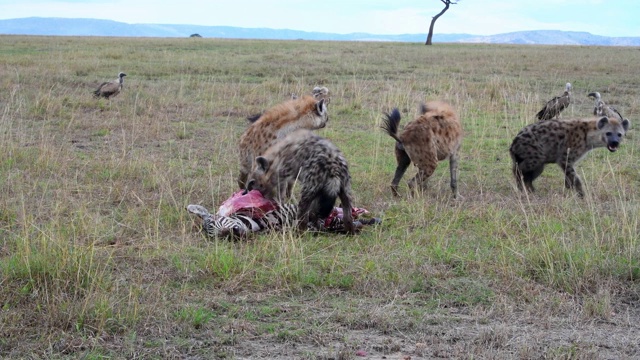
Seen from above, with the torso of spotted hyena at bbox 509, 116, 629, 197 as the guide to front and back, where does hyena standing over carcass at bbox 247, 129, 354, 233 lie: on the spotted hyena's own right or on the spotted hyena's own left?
on the spotted hyena's own right

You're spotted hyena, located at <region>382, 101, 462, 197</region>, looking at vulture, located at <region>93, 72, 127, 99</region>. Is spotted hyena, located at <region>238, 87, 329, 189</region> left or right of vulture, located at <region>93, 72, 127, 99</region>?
left

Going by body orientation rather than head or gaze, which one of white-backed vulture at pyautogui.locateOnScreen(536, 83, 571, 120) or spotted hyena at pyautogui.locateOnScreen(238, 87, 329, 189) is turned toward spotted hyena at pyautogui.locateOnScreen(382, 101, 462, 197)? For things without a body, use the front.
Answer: spotted hyena at pyautogui.locateOnScreen(238, 87, 329, 189)

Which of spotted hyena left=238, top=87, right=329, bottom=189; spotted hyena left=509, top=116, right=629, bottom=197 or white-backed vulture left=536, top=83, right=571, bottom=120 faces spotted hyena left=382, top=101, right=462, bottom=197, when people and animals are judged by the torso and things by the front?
spotted hyena left=238, top=87, right=329, bottom=189

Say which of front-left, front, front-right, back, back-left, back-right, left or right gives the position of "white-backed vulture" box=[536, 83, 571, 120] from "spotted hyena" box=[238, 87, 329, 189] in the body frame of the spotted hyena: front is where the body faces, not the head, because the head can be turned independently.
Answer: front-left

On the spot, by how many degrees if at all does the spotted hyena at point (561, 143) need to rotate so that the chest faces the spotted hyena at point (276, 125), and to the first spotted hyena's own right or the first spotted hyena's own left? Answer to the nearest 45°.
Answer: approximately 135° to the first spotted hyena's own right

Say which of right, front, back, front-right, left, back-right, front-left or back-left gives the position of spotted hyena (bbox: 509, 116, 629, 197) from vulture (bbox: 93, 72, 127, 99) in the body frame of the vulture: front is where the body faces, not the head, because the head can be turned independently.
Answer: front-right

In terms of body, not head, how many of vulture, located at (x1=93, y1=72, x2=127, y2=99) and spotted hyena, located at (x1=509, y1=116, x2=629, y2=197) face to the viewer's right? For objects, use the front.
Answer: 2

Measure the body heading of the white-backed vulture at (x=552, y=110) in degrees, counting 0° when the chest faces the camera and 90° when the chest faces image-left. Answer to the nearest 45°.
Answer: approximately 270°

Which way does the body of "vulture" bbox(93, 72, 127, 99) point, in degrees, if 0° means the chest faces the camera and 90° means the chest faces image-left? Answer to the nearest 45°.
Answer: approximately 270°

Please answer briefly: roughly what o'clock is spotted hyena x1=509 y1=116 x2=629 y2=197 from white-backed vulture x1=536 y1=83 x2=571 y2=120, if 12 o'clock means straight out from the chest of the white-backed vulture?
The spotted hyena is roughly at 3 o'clock from the white-backed vulture.

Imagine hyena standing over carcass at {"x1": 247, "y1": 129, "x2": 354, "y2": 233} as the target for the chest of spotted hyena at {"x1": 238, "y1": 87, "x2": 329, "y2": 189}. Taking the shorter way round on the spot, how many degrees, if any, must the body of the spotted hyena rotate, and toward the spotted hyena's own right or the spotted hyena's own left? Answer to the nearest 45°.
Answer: approximately 90° to the spotted hyena's own right

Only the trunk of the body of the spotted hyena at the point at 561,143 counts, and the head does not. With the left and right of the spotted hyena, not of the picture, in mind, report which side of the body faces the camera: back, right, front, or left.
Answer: right

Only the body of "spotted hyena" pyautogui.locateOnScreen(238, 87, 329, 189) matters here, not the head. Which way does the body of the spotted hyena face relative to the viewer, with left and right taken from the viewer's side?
facing to the right of the viewer

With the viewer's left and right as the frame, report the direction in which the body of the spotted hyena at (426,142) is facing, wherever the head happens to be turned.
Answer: facing away from the viewer and to the right of the viewer

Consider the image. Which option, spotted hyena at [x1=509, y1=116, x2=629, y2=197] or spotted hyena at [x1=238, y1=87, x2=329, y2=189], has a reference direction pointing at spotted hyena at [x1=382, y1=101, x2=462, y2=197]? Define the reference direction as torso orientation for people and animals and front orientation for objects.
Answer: spotted hyena at [x1=238, y1=87, x2=329, y2=189]
